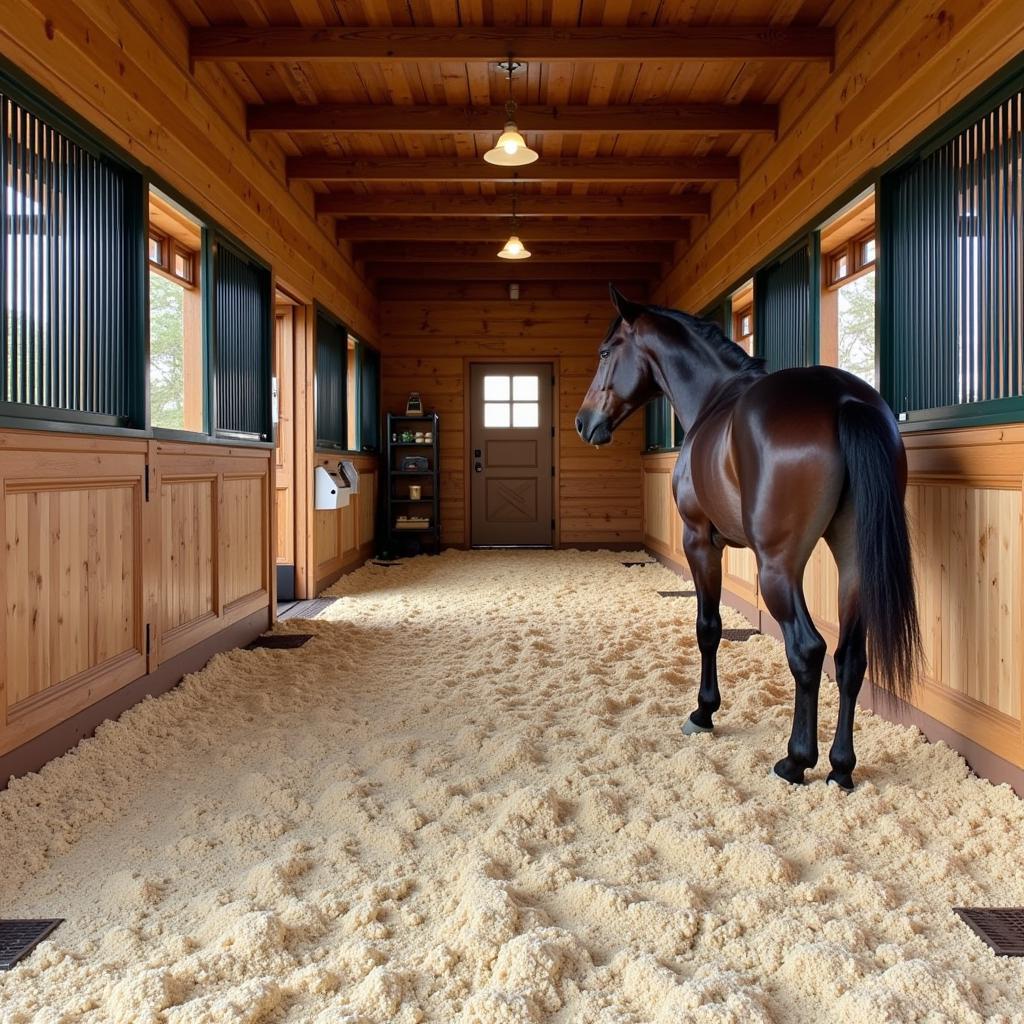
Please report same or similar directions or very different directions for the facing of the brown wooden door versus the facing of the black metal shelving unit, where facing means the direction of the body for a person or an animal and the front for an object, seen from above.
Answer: same or similar directions

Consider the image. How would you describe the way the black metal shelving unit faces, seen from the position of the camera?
facing the viewer

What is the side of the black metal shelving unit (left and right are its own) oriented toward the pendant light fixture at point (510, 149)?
front

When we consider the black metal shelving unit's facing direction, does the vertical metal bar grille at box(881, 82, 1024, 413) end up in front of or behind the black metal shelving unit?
in front

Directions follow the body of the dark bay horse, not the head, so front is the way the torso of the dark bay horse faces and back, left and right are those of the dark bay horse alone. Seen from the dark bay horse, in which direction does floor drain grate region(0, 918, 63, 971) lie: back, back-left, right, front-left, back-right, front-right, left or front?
left

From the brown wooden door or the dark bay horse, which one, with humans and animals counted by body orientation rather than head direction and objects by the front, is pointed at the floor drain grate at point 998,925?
the brown wooden door

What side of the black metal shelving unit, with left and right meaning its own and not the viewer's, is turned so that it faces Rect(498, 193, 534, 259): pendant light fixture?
front

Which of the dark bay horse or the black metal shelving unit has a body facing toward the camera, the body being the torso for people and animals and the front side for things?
the black metal shelving unit

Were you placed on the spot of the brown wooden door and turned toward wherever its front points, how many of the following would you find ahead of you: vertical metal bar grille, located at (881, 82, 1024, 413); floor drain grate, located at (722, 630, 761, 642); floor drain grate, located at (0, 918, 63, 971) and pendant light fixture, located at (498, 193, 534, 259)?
4

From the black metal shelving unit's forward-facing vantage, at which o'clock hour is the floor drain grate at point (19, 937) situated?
The floor drain grate is roughly at 12 o'clock from the black metal shelving unit.

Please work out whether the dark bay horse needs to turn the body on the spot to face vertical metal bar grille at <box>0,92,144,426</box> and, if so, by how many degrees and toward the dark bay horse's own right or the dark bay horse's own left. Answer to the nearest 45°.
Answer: approximately 45° to the dark bay horse's own left

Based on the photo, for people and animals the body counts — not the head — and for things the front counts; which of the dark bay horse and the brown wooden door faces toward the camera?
the brown wooden door

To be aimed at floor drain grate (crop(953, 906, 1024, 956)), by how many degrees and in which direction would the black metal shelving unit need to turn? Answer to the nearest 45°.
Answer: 0° — it already faces it

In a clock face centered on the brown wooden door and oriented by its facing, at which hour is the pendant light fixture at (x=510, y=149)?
The pendant light fixture is roughly at 12 o'clock from the brown wooden door.

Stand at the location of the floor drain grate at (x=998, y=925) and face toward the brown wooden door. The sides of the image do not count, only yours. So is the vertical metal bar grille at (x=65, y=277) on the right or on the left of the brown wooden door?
left

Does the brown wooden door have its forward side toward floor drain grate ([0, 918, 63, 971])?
yes

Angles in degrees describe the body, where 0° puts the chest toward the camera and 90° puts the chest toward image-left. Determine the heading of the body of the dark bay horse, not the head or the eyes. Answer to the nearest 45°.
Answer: approximately 135°
